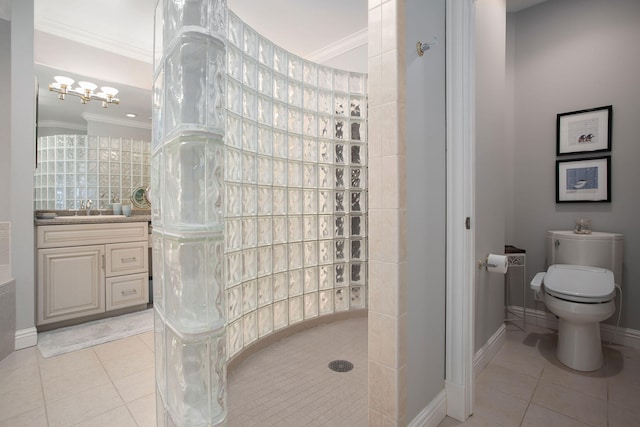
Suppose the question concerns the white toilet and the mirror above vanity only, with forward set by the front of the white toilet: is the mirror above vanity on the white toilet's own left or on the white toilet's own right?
on the white toilet's own right

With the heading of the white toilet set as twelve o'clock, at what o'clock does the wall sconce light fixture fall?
The wall sconce light fixture is roughly at 2 o'clock from the white toilet.

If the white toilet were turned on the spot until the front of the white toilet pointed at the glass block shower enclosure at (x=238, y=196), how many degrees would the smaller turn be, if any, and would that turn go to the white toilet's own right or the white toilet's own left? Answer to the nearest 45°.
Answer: approximately 45° to the white toilet's own right

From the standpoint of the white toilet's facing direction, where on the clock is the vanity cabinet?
The vanity cabinet is roughly at 2 o'clock from the white toilet.

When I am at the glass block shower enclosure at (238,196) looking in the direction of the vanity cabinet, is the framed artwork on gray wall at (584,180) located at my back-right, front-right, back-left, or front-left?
back-right

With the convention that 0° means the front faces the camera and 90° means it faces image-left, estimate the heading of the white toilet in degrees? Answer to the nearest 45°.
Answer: approximately 0°

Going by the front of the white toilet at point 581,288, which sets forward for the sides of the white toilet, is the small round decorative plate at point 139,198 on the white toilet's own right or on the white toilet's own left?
on the white toilet's own right

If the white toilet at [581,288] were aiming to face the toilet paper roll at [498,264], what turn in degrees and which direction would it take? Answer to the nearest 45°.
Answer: approximately 45° to its right
